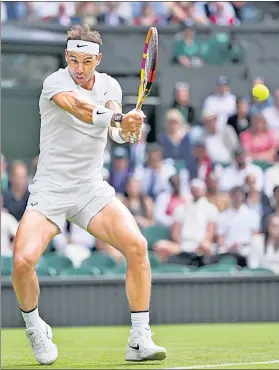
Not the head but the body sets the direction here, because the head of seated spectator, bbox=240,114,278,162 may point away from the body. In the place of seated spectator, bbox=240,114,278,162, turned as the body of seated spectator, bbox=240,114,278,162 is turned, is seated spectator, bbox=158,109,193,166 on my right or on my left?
on my right

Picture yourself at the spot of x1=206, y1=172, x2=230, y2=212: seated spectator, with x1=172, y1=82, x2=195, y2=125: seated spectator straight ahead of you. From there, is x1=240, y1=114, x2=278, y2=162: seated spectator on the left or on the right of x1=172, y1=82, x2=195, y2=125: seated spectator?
right

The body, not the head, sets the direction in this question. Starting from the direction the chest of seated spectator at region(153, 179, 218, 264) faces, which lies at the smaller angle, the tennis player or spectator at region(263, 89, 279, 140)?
the tennis player

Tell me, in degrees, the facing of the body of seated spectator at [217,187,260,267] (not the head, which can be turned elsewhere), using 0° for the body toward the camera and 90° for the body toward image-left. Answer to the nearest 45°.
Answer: approximately 0°

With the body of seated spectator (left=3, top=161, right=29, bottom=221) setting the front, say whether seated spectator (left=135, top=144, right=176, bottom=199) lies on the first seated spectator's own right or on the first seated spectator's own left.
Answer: on the first seated spectator's own left

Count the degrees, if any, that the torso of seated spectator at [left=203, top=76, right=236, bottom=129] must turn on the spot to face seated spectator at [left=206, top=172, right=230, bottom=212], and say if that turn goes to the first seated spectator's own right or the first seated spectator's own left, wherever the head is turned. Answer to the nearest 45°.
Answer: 0° — they already face them

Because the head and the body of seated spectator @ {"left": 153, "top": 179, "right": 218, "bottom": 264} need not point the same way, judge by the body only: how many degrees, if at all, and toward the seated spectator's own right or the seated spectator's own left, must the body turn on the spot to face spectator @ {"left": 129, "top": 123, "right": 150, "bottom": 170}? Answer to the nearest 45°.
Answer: approximately 135° to the seated spectator's own right

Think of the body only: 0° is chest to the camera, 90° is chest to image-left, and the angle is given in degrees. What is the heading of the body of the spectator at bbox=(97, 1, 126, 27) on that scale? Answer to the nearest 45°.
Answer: approximately 0°
